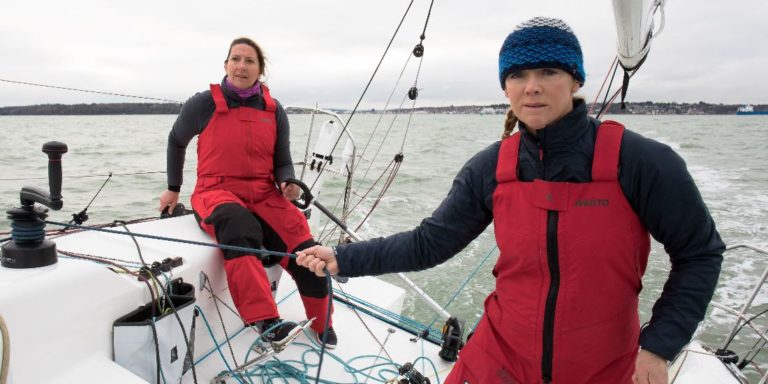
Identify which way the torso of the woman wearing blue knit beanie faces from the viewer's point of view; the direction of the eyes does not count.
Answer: toward the camera

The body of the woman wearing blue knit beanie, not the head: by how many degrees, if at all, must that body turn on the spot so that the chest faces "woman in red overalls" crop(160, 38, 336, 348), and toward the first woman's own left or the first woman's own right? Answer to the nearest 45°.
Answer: approximately 135° to the first woman's own right
